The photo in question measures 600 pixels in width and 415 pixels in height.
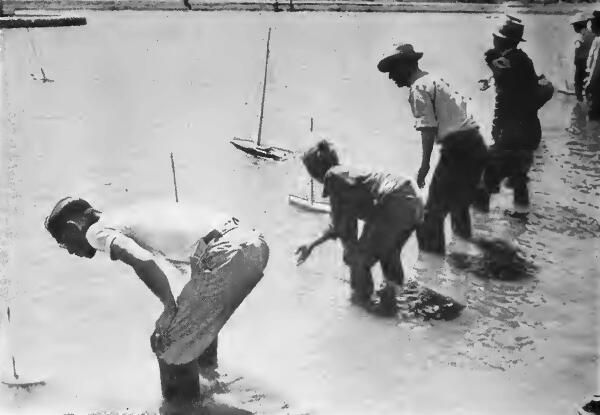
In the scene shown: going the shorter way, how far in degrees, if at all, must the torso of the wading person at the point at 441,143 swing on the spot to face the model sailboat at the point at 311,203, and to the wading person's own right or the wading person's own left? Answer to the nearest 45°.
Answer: approximately 45° to the wading person's own left

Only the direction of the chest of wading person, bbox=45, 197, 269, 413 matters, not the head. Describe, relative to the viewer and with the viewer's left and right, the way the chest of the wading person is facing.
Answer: facing to the left of the viewer

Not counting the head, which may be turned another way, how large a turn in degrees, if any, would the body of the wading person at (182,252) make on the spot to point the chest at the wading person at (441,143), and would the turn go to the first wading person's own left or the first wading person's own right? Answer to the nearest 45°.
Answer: approximately 135° to the first wading person's own right

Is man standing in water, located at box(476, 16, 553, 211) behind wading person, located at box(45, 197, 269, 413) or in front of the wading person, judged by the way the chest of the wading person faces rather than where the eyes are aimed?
behind

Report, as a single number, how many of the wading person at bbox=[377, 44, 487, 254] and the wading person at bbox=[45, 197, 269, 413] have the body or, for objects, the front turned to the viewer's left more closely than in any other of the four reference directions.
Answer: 2

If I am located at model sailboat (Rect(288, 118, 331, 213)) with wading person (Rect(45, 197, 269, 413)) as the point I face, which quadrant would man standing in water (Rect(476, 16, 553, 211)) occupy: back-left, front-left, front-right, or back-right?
back-left

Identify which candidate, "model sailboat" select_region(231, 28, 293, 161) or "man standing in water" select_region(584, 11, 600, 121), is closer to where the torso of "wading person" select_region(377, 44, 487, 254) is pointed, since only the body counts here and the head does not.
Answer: the model sailboat

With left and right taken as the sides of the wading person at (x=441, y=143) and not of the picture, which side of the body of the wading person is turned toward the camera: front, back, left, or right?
left

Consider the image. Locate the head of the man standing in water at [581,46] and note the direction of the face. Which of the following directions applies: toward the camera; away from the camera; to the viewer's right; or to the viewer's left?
to the viewer's left

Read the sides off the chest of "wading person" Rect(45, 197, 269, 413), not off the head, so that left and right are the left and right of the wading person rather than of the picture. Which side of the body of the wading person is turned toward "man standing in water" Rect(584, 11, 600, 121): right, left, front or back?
back
